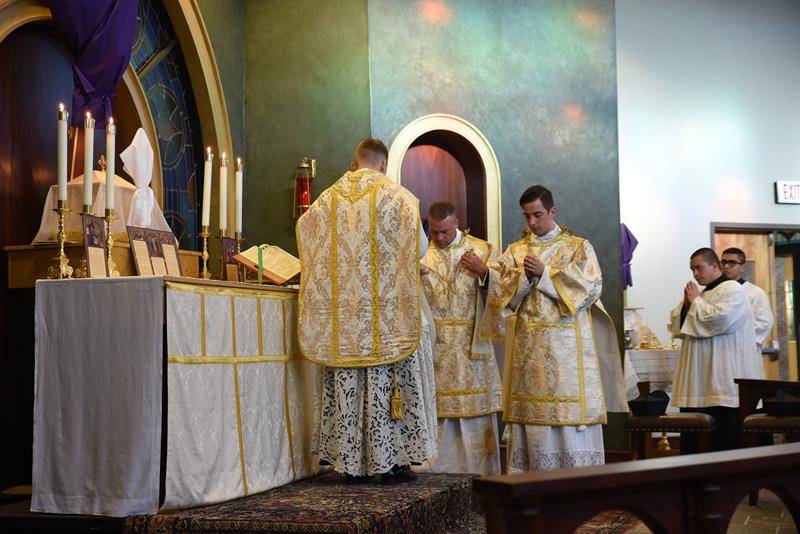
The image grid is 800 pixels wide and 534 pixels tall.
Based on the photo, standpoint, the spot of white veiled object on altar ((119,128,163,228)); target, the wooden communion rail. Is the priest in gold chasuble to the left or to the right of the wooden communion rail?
left

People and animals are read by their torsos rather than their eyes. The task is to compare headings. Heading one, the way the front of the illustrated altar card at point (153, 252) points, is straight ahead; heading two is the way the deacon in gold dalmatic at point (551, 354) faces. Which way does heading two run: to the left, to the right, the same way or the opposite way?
to the right

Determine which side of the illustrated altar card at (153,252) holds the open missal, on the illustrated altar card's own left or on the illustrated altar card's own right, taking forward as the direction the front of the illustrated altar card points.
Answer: on the illustrated altar card's own left

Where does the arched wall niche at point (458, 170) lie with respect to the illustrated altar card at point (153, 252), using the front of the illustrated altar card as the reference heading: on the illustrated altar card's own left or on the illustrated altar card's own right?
on the illustrated altar card's own left

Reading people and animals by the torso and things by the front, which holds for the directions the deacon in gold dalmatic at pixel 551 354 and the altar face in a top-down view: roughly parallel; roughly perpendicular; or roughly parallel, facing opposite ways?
roughly perpendicular
